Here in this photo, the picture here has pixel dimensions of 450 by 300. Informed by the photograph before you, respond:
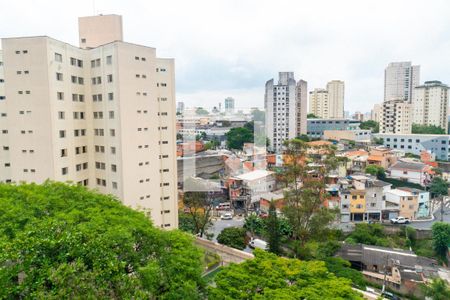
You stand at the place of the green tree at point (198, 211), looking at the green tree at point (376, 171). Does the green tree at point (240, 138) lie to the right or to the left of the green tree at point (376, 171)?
left
